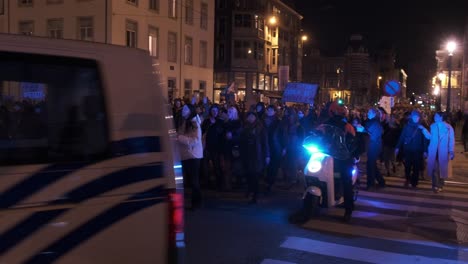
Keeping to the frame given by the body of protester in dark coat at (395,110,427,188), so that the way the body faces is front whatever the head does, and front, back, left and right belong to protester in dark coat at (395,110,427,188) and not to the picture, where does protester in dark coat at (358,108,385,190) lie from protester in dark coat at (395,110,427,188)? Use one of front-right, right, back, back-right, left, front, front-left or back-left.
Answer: right

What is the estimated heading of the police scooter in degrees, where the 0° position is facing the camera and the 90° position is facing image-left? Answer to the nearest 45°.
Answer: approximately 45°

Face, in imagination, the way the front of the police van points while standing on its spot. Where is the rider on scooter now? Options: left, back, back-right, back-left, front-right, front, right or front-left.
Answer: back-right

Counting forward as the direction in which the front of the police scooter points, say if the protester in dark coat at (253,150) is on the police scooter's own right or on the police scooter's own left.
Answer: on the police scooter's own right

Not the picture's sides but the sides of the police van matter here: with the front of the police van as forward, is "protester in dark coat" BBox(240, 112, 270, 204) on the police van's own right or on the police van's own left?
on the police van's own right

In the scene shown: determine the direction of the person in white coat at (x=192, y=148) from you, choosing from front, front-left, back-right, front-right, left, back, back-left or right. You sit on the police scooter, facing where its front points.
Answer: front-right

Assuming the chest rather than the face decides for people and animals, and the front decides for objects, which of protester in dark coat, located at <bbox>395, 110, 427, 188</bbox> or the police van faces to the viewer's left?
the police van

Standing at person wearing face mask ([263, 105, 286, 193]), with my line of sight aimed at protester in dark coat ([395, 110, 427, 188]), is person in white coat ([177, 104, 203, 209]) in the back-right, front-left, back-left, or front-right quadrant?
back-right

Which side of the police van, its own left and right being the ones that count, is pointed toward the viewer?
left

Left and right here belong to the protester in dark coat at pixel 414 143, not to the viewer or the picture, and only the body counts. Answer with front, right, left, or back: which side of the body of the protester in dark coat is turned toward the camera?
front
